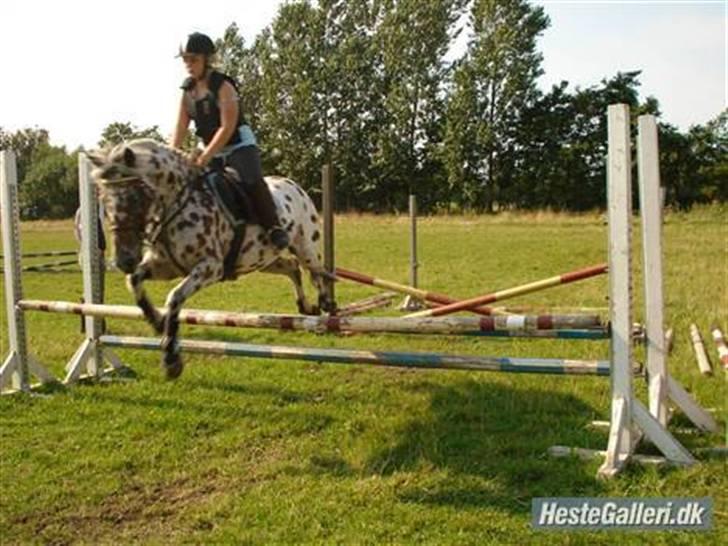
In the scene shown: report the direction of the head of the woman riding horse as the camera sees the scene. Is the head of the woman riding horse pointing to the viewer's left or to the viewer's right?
to the viewer's left

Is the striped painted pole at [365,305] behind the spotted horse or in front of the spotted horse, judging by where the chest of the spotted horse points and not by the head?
behind

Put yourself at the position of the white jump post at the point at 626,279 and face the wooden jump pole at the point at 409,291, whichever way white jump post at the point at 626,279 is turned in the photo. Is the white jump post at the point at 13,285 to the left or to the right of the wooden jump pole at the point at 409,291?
left

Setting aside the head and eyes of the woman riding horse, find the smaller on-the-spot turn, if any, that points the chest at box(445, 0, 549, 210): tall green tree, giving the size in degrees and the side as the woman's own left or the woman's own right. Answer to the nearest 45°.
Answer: approximately 135° to the woman's own right

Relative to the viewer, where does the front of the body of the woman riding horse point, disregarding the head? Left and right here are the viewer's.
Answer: facing the viewer and to the left of the viewer

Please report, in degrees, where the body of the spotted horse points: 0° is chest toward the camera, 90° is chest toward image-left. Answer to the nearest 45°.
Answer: approximately 45°
